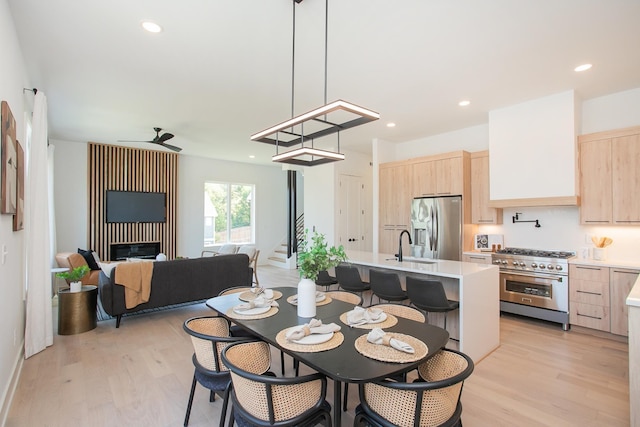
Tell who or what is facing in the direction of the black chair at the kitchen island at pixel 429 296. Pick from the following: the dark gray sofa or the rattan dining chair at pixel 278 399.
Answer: the rattan dining chair at pixel 278 399

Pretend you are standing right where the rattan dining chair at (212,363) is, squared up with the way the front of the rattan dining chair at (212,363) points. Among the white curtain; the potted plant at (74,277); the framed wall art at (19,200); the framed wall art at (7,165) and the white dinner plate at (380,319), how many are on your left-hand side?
4

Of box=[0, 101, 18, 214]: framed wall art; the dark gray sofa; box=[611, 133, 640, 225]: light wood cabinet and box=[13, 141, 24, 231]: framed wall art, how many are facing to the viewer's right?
2

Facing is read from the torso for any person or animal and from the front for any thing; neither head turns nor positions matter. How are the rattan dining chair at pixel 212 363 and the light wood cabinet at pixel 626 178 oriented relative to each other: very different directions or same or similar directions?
very different directions

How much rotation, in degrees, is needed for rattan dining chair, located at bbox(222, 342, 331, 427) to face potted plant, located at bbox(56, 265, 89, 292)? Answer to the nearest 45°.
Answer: approximately 90° to its left

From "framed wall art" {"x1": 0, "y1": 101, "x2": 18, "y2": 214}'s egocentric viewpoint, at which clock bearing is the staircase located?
The staircase is roughly at 11 o'clock from the framed wall art.

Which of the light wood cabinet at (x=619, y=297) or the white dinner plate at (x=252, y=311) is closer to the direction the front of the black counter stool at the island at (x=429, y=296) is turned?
the light wood cabinet

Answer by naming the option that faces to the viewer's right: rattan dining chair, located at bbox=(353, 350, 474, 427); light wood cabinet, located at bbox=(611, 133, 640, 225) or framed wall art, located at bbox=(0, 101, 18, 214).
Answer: the framed wall art

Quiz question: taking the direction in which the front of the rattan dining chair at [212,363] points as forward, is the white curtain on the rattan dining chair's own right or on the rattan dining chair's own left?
on the rattan dining chair's own left

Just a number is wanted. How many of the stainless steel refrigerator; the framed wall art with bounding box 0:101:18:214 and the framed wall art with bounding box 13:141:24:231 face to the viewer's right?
2

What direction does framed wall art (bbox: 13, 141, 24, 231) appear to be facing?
to the viewer's right

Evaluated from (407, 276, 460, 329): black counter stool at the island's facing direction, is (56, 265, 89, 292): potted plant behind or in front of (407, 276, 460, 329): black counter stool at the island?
behind
